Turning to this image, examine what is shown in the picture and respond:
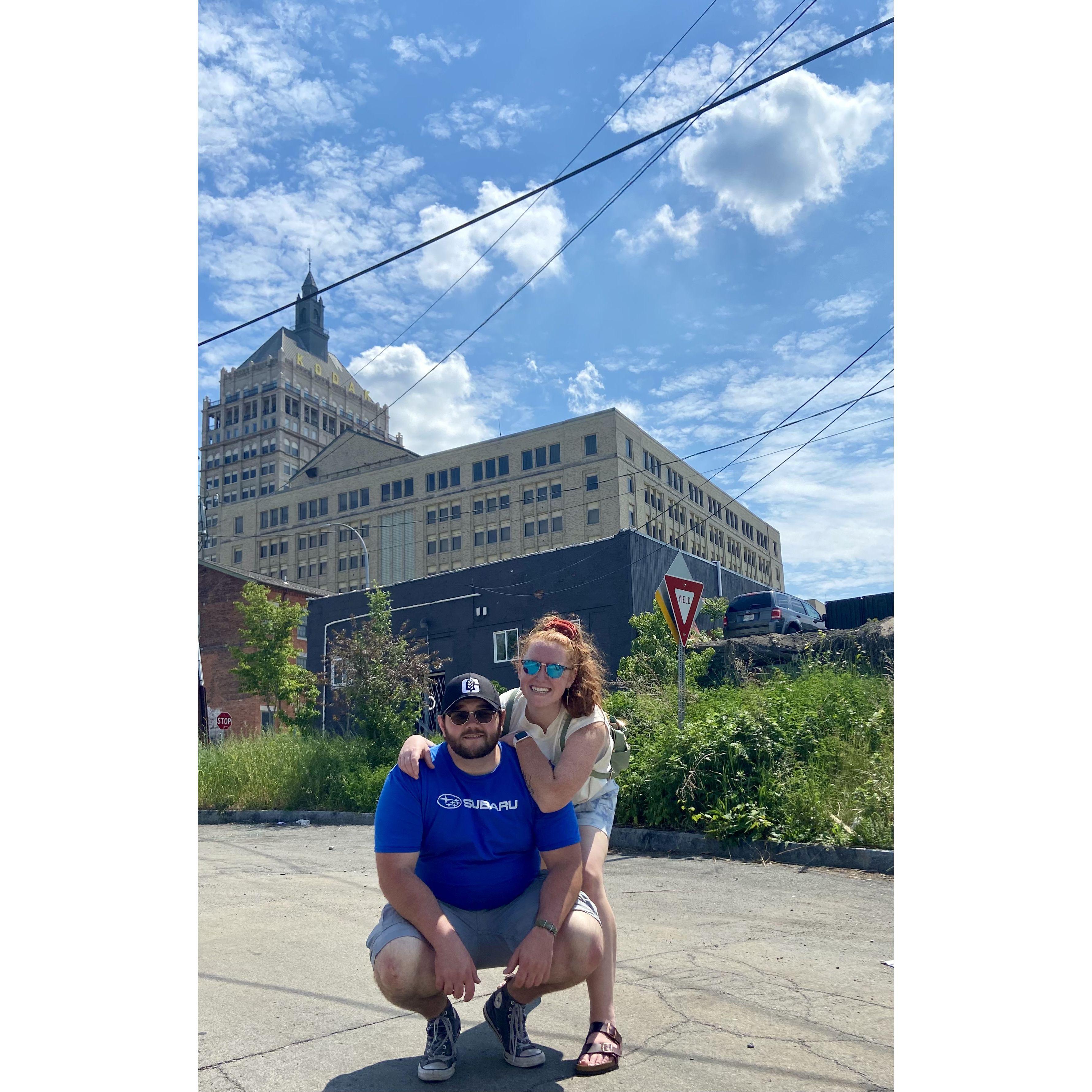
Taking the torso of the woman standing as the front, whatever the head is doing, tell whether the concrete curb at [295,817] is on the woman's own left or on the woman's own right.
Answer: on the woman's own right

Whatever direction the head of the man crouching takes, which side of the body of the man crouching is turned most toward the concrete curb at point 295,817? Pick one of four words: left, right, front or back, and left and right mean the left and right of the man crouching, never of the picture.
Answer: back

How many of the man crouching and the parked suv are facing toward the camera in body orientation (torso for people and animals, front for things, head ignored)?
1

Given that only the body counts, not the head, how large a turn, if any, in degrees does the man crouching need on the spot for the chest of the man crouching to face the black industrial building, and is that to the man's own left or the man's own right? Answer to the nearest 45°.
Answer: approximately 180°

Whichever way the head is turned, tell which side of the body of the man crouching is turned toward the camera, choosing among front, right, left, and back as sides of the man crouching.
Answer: front

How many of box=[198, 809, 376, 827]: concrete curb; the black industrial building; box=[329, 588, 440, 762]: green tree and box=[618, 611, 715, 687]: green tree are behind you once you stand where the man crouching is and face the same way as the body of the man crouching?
4

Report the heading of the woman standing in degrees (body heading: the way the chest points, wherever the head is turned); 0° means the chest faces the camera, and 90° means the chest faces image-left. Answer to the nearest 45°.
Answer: approximately 45°

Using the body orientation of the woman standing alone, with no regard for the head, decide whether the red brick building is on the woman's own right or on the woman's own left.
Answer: on the woman's own right

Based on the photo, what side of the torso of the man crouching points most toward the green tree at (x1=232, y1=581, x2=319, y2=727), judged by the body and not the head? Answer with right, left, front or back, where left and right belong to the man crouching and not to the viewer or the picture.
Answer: back
